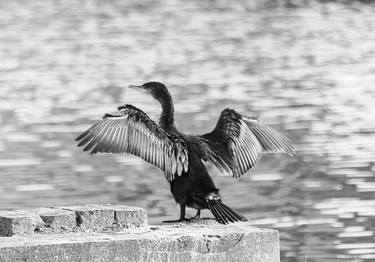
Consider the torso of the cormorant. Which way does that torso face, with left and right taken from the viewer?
facing away from the viewer and to the left of the viewer

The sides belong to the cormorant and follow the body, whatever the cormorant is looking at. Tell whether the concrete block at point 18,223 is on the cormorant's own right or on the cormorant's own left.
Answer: on the cormorant's own left
